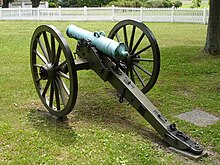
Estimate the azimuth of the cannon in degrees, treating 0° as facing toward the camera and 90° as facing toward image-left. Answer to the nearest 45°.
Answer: approximately 135°

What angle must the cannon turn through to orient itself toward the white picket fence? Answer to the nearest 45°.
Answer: approximately 45° to its right
